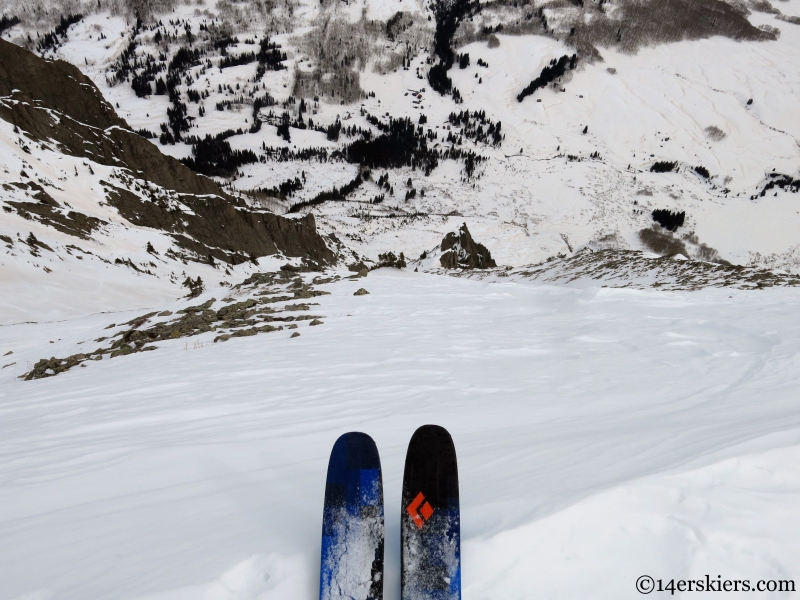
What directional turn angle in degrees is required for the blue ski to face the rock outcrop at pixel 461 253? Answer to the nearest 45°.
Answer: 0° — it already faces it

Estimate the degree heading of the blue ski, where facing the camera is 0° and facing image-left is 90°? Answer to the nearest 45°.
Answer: approximately 180°
